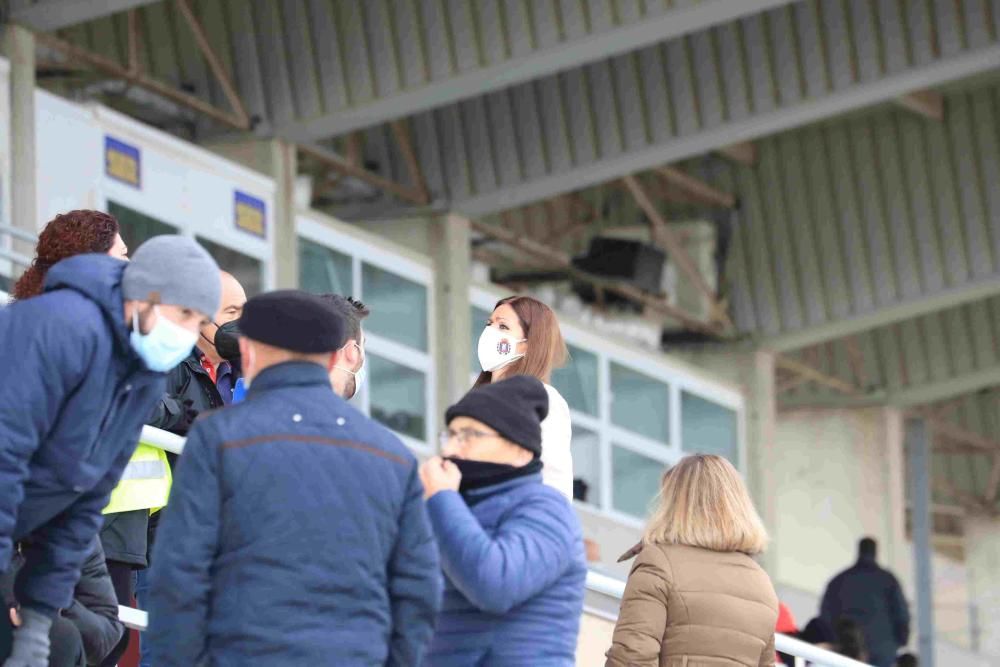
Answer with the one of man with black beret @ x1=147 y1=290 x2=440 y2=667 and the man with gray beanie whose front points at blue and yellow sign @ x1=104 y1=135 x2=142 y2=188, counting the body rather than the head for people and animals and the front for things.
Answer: the man with black beret

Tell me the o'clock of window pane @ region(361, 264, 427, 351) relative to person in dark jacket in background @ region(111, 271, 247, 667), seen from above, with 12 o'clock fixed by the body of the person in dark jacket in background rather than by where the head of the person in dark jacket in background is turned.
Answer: The window pane is roughly at 8 o'clock from the person in dark jacket in background.

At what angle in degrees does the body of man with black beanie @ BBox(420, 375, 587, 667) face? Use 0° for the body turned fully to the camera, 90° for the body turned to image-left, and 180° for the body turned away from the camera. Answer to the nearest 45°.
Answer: approximately 90°

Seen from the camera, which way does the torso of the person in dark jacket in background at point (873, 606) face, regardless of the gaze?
away from the camera

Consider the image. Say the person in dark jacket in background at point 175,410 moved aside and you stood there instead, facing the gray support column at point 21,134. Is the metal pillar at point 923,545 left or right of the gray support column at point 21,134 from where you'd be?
right

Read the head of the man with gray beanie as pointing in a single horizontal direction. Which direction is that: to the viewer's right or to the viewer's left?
to the viewer's right

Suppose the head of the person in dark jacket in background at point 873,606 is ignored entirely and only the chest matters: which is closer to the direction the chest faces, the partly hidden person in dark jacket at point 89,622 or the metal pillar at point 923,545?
the metal pillar

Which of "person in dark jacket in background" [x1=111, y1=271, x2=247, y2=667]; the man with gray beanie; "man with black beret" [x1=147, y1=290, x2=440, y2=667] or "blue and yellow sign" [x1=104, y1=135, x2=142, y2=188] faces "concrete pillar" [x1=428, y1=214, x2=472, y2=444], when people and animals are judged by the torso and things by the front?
the man with black beret

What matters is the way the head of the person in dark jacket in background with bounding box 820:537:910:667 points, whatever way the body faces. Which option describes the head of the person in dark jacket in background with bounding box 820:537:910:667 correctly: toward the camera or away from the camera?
away from the camera

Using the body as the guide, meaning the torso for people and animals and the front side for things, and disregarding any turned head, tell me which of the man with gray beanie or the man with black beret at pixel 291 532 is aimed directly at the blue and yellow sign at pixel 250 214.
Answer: the man with black beret

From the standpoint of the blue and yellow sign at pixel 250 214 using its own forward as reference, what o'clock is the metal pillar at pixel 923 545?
The metal pillar is roughly at 9 o'clock from the blue and yellow sign.

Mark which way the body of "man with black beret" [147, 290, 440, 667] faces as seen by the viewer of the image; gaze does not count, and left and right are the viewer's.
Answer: facing away from the viewer

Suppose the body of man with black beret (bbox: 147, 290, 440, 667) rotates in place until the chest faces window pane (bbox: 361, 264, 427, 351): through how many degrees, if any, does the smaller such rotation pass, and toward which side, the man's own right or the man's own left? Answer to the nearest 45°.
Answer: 0° — they already face it

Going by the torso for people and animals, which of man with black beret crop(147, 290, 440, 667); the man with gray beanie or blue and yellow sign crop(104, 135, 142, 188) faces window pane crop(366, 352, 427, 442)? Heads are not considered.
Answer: the man with black beret

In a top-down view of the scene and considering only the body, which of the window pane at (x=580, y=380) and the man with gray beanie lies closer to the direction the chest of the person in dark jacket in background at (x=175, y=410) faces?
the man with gray beanie

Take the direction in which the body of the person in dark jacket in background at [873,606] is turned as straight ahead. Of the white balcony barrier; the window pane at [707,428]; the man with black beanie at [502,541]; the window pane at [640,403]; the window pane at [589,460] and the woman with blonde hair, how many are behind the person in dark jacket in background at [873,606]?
3
